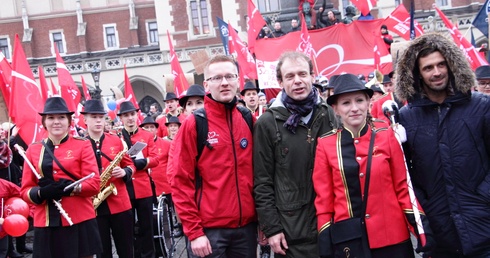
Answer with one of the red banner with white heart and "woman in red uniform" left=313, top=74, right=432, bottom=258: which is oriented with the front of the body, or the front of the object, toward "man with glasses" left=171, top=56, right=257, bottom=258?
the red banner with white heart

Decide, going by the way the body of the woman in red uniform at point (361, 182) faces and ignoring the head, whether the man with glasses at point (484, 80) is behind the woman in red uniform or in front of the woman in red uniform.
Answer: behind

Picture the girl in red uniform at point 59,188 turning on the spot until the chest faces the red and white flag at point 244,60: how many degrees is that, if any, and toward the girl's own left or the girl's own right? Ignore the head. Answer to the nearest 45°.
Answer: approximately 135° to the girl's own left

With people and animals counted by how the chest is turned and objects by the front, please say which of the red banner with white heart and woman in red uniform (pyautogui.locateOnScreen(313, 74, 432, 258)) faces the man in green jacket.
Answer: the red banner with white heart

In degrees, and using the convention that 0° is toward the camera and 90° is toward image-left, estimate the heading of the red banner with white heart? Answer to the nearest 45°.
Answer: approximately 0°

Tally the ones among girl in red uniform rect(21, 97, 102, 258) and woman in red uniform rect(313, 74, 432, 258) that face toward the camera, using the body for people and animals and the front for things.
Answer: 2

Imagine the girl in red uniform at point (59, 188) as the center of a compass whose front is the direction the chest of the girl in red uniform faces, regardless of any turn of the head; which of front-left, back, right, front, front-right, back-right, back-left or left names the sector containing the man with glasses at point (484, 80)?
left

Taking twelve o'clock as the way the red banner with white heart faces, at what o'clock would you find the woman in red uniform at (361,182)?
The woman in red uniform is roughly at 12 o'clock from the red banner with white heart.
